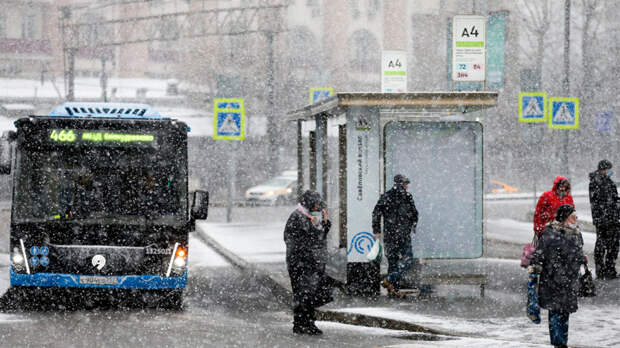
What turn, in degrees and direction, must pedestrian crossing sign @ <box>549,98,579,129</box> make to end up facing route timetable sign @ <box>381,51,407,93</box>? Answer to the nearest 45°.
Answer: approximately 45° to its right

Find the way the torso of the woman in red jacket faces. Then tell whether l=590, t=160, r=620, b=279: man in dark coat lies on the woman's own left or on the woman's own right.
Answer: on the woman's own left

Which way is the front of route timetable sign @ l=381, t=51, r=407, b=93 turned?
toward the camera

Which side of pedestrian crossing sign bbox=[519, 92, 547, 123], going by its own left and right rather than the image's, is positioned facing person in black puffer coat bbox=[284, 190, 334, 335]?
front

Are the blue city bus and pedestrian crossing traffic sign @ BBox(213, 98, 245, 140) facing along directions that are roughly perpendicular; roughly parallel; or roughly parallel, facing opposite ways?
roughly parallel

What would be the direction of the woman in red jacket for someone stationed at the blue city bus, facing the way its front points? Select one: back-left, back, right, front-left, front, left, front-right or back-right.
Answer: left

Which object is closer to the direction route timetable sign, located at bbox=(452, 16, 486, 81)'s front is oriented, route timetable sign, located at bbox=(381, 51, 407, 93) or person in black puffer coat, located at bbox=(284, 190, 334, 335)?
the person in black puffer coat

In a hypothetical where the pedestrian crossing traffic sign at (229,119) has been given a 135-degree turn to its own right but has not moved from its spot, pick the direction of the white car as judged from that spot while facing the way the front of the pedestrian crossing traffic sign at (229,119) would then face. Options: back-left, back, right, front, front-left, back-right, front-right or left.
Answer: front-right

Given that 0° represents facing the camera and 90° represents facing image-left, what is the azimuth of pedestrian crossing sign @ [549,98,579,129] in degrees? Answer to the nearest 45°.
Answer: approximately 0°

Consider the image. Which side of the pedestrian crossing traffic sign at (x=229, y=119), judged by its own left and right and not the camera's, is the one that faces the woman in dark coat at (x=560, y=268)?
front

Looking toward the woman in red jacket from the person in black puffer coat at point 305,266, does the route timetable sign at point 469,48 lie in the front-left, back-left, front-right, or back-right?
front-left

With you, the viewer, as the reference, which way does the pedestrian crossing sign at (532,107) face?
facing the viewer

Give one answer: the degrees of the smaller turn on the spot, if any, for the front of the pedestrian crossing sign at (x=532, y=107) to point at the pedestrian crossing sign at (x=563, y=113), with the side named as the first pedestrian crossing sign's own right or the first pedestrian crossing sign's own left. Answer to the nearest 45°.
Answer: approximately 90° to the first pedestrian crossing sign's own left
